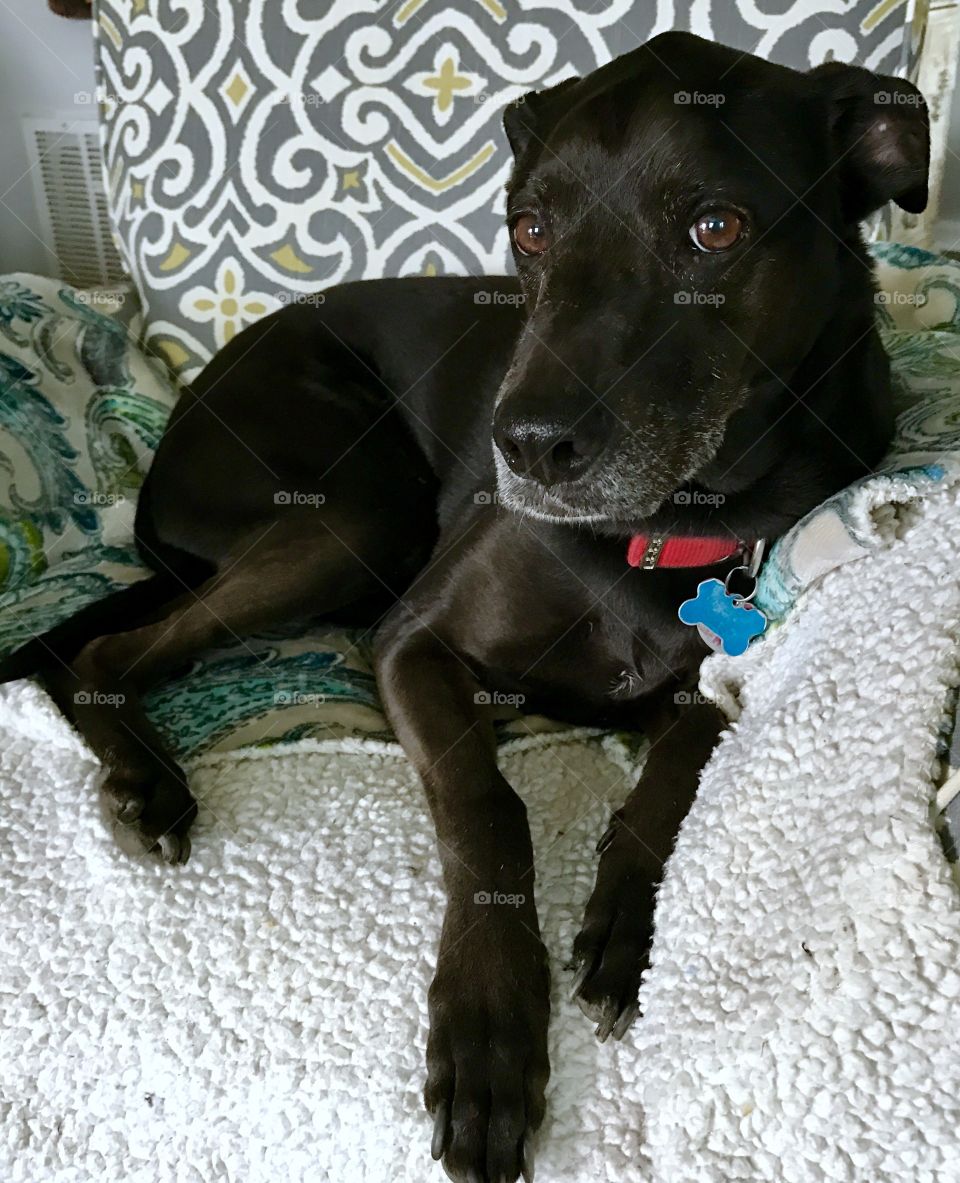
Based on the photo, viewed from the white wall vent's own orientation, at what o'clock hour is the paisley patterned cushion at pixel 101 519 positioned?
The paisley patterned cushion is roughly at 12 o'clock from the white wall vent.

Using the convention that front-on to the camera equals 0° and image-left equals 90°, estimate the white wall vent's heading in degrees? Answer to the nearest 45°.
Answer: approximately 0°

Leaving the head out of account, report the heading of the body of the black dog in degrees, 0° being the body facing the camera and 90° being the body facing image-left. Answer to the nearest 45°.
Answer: approximately 315°
